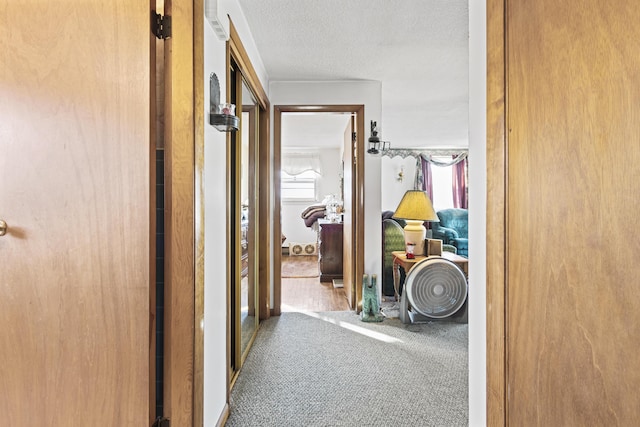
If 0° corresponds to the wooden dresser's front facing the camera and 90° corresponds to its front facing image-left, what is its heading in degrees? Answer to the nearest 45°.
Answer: approximately 90°

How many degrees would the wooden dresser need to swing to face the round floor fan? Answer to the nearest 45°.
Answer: approximately 135° to its left

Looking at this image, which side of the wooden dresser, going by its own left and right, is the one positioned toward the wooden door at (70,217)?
left

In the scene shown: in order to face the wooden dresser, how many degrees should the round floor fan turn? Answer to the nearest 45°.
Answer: approximately 135° to its right

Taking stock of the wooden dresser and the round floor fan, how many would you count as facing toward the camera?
1

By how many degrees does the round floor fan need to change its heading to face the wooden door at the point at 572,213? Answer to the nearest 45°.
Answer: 0° — it already faces it

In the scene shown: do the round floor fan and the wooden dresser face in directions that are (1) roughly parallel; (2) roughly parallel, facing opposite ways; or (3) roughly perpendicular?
roughly perpendicular

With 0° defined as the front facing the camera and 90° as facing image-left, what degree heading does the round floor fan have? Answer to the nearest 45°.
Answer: approximately 0°

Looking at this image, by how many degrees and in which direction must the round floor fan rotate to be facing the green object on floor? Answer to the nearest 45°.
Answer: approximately 90° to its right

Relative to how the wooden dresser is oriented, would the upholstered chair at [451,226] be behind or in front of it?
behind
